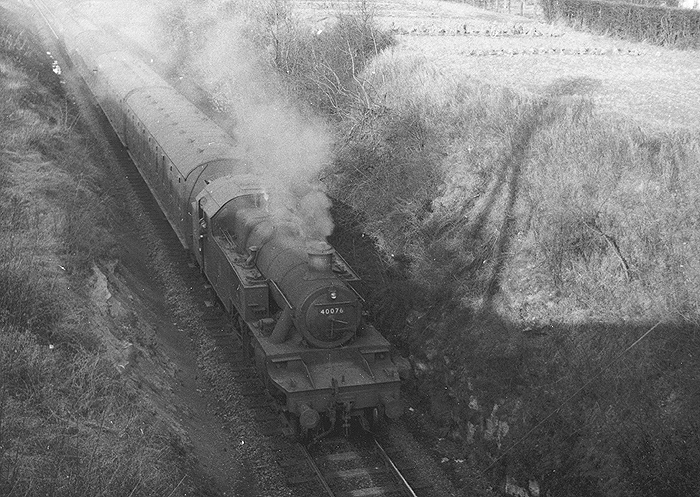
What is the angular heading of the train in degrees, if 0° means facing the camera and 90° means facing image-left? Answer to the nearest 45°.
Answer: approximately 315°

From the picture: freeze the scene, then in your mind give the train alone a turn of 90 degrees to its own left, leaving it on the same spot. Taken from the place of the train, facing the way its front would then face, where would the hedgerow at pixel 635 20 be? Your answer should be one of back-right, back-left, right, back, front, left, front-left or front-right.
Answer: front
